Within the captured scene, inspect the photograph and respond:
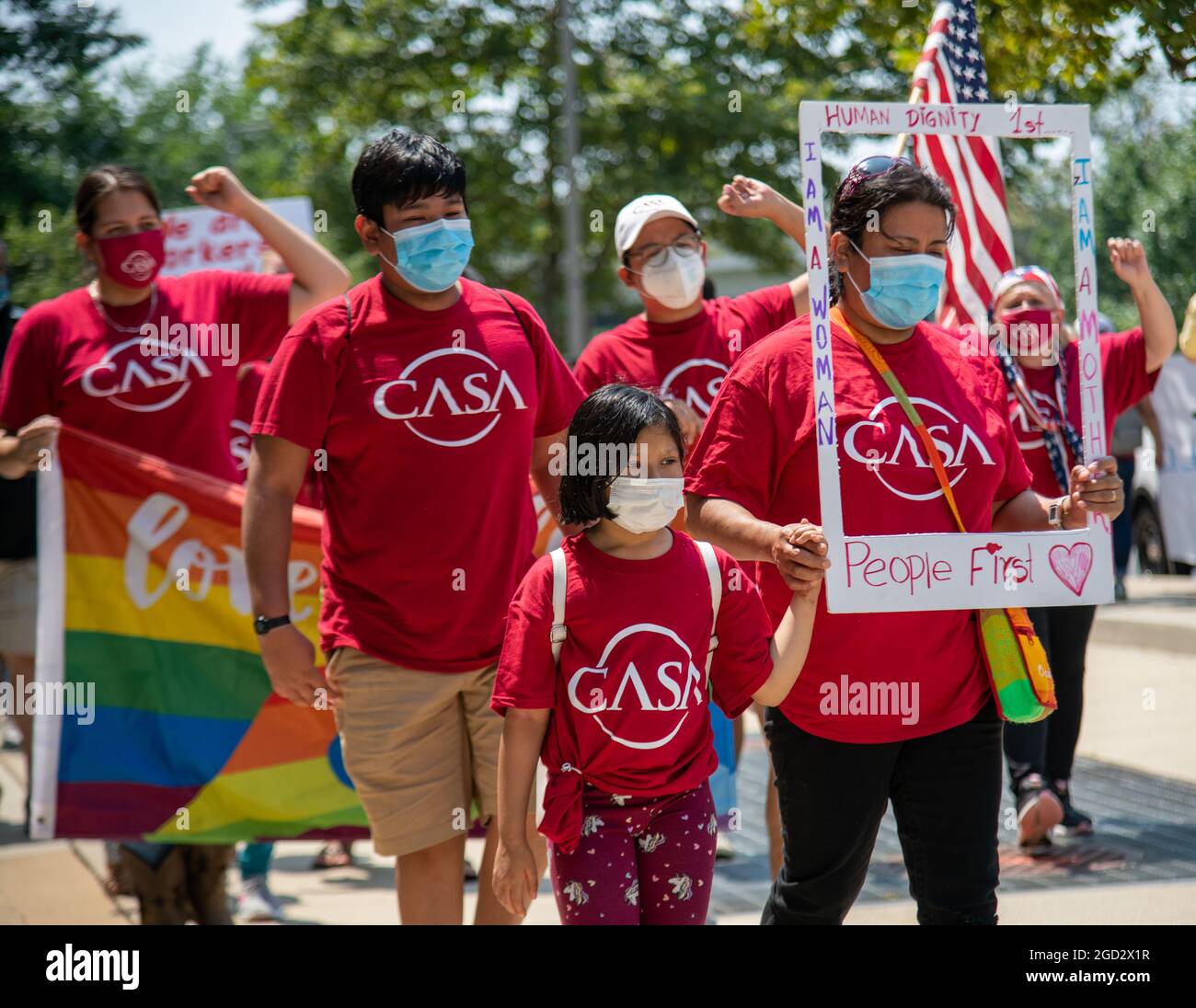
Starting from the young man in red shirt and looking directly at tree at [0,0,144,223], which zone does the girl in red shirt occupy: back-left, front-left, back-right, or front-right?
back-right

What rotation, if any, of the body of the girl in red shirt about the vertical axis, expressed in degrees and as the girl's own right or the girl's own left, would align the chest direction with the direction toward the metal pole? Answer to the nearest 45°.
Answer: approximately 180°

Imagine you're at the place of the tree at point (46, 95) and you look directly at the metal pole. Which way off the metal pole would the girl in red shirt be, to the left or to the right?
right

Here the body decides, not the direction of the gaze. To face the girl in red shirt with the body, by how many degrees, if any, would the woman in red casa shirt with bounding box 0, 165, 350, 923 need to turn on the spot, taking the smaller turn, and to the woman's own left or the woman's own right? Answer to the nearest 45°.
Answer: approximately 45° to the woman's own left

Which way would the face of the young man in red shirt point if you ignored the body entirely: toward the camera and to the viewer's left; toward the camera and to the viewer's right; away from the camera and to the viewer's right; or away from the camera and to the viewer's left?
toward the camera and to the viewer's right

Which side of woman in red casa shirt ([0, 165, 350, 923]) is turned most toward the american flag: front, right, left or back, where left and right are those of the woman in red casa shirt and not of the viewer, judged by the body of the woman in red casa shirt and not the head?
left

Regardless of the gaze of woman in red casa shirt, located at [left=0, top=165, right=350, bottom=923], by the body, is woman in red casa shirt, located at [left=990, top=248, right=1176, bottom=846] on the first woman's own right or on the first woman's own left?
on the first woman's own left
